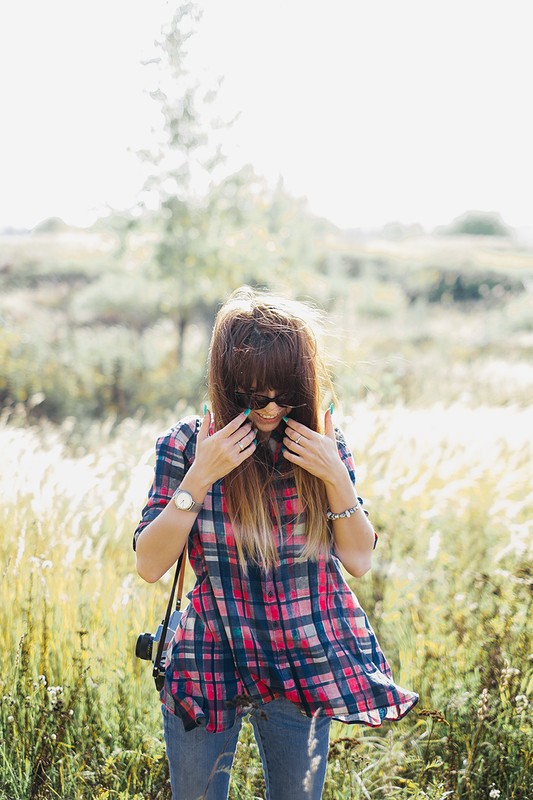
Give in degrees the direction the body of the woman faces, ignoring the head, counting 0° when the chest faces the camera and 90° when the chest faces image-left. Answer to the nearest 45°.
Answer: approximately 0°

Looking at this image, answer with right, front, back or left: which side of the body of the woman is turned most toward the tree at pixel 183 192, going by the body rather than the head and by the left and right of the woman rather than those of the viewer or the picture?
back

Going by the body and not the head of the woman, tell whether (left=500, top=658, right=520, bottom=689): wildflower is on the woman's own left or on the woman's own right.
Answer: on the woman's own left

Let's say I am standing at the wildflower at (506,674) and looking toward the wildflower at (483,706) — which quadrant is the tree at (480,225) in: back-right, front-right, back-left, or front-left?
back-right

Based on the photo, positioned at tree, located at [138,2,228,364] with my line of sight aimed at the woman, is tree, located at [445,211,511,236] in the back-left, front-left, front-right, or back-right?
back-left

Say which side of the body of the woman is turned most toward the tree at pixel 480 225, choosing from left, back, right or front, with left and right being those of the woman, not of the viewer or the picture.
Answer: back

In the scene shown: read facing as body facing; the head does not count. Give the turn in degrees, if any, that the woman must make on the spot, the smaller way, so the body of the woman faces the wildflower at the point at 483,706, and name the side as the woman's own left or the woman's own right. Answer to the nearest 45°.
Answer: approximately 135° to the woman's own left

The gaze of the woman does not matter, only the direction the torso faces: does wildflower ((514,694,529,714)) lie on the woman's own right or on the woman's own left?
on the woman's own left
